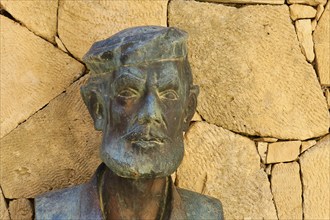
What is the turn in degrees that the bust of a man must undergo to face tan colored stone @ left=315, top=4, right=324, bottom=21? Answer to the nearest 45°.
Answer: approximately 135° to its left

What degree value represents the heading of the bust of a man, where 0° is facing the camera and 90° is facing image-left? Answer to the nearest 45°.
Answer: approximately 0°

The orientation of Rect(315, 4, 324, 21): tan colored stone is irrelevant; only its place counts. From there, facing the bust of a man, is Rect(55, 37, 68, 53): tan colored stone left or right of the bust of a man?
right
